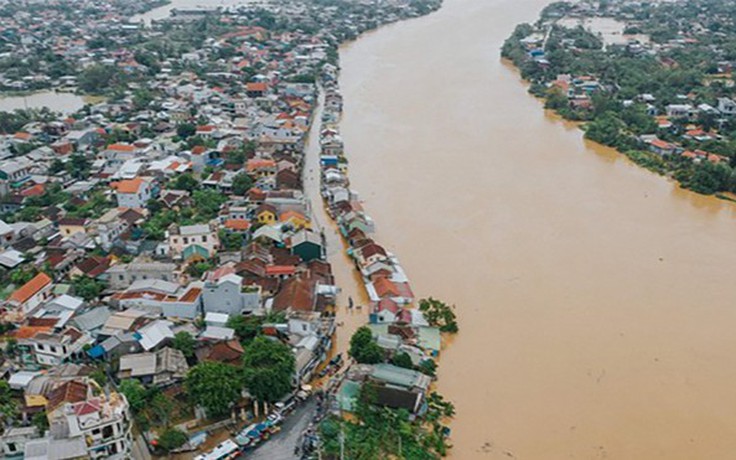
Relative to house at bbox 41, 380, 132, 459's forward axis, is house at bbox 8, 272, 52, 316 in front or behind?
behind

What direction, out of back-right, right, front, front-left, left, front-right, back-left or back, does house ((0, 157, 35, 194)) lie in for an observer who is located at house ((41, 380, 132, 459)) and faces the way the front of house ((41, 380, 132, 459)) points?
back-left

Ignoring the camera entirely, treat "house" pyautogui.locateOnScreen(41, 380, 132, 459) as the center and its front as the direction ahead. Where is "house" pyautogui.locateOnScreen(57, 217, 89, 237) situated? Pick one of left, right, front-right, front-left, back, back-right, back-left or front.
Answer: back-left

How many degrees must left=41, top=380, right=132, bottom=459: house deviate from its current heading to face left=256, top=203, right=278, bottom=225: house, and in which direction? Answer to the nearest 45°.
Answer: approximately 90° to its left

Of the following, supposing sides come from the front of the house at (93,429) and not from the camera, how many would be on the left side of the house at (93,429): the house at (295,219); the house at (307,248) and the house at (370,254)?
3

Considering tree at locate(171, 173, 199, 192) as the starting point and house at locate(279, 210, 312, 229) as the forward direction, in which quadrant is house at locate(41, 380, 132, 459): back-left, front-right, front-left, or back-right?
front-right

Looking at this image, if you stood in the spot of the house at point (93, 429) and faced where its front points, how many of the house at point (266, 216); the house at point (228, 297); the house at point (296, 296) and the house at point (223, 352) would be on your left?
4

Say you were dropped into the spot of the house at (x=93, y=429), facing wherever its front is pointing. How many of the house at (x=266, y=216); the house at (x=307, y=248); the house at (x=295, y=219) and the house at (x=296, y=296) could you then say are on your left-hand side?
4

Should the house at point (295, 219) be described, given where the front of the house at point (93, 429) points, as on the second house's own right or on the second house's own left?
on the second house's own left

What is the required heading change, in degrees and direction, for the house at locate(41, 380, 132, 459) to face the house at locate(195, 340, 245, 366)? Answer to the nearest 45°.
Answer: approximately 90° to its left

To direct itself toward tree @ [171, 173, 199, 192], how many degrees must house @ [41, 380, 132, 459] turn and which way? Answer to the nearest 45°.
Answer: approximately 135° to its left

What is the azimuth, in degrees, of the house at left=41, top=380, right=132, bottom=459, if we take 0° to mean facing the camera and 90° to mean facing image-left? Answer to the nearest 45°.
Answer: approximately 315°

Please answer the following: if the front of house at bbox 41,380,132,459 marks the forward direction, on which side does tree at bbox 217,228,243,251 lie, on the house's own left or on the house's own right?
on the house's own left
